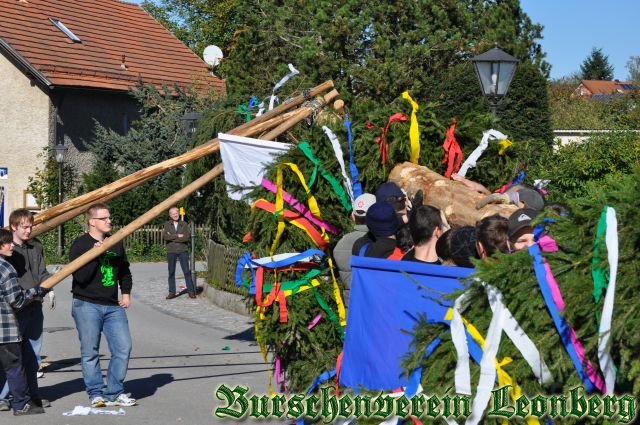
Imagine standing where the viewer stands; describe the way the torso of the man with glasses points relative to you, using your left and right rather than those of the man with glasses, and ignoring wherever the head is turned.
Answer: facing the viewer and to the right of the viewer

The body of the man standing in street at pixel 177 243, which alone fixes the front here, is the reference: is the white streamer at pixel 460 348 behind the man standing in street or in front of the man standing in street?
in front

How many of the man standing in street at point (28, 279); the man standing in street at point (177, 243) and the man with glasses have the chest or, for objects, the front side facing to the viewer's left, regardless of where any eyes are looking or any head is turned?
0

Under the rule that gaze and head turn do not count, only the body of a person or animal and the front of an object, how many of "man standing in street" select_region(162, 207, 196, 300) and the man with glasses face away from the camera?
0

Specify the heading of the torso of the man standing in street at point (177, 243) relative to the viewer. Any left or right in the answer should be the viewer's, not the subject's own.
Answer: facing the viewer

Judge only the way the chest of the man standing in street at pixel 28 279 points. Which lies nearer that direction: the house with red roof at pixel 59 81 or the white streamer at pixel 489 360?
the white streamer

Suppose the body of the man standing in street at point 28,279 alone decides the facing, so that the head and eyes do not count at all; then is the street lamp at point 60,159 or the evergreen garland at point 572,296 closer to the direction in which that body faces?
the evergreen garland

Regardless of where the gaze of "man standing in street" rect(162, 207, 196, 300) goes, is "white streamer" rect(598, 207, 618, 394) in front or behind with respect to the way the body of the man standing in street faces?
in front

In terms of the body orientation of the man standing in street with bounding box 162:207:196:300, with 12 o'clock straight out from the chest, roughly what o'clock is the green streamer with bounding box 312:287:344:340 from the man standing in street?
The green streamer is roughly at 12 o'clock from the man standing in street.

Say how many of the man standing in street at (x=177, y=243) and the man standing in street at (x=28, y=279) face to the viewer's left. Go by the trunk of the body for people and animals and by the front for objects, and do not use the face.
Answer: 0

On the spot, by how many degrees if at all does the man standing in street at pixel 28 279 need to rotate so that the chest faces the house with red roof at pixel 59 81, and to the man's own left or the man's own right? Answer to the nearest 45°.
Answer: approximately 135° to the man's own left

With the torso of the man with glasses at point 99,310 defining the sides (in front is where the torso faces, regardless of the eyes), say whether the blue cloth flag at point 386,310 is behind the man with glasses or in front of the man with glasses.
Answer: in front

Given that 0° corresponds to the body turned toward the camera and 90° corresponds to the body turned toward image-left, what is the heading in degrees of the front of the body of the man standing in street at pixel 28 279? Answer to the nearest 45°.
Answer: approximately 315°

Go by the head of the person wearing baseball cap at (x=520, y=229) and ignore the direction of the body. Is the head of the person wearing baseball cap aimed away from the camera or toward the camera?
toward the camera
